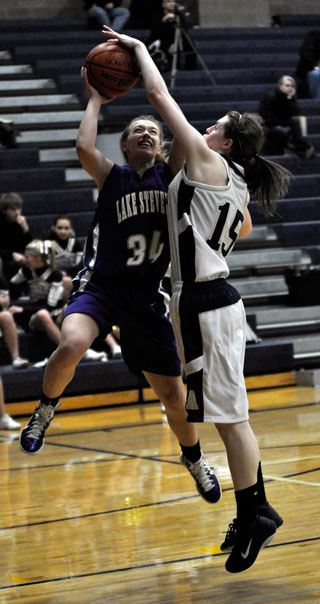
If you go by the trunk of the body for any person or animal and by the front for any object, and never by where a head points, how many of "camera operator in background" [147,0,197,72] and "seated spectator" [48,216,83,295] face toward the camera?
2

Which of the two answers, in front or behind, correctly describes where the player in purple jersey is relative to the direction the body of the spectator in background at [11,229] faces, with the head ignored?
in front

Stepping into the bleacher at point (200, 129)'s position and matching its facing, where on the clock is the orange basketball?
The orange basketball is roughly at 12 o'clock from the bleacher.

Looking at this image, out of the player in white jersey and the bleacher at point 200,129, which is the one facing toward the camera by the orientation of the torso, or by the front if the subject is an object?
the bleacher

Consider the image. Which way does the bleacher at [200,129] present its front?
toward the camera

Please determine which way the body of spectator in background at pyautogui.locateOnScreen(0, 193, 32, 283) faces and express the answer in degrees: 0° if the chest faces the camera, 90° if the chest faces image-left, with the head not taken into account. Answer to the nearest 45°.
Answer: approximately 315°

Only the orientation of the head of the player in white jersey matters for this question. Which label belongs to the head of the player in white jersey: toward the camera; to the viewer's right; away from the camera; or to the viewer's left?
to the viewer's left

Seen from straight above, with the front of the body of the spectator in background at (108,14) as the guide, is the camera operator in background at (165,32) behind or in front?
in front

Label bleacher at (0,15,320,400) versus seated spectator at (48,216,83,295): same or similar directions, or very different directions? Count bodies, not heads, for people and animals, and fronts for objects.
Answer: same or similar directions

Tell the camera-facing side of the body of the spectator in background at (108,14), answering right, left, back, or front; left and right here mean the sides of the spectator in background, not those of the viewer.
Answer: front

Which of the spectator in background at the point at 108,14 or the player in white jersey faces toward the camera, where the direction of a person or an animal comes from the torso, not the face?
the spectator in background

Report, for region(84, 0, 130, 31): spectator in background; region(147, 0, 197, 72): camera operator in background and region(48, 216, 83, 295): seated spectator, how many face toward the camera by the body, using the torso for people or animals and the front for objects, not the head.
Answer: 3

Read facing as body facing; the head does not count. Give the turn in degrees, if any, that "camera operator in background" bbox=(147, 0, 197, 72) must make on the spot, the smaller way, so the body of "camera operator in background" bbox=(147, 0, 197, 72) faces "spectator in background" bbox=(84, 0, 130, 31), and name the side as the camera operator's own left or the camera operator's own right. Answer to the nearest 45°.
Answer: approximately 135° to the camera operator's own right

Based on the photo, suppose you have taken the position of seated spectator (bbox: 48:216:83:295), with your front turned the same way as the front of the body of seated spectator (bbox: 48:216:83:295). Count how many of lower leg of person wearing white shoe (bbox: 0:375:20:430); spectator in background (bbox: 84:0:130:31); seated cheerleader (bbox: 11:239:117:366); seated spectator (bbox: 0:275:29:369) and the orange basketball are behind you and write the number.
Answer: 1
